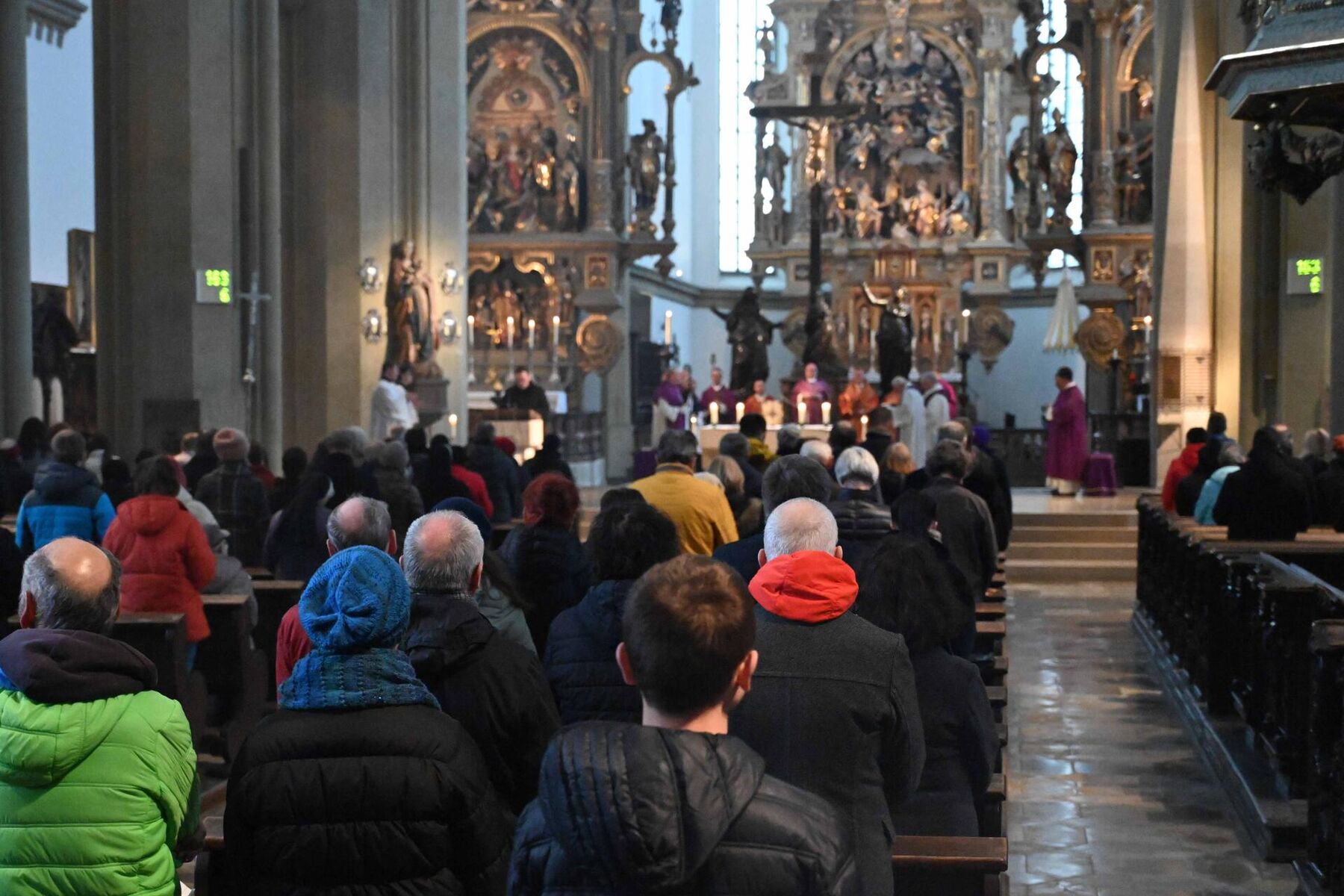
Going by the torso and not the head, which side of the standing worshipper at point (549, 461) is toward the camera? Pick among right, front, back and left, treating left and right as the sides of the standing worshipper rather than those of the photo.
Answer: back

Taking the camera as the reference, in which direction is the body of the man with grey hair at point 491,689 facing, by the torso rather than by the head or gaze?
away from the camera

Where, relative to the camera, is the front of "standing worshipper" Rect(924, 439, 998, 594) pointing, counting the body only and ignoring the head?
away from the camera

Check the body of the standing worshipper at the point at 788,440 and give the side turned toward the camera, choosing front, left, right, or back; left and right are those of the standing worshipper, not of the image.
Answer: back

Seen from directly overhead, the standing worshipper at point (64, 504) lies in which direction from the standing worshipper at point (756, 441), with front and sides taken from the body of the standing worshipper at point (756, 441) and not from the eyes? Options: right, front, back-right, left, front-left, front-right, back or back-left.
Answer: back-left

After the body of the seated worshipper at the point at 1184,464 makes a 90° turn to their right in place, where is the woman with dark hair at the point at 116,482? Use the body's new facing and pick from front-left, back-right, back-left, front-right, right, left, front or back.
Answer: back-right

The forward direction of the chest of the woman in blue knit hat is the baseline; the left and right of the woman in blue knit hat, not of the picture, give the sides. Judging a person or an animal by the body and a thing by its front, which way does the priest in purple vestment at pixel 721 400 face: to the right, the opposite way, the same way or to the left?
the opposite way

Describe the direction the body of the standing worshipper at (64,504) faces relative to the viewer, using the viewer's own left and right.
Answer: facing away from the viewer

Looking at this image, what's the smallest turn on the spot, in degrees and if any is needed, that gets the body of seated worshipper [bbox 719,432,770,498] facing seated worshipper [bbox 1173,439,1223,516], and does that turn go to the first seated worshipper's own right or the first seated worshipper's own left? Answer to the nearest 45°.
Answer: approximately 45° to the first seated worshipper's own right

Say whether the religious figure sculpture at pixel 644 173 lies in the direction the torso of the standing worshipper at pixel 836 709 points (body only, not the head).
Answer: yes

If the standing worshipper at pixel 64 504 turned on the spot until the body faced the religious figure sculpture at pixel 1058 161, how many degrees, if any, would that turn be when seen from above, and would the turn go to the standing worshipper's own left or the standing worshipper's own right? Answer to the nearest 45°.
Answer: approximately 45° to the standing worshipper's own right

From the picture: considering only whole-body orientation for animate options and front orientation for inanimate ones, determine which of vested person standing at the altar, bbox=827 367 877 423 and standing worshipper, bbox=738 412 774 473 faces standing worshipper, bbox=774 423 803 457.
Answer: vested person standing at the altar, bbox=827 367 877 423

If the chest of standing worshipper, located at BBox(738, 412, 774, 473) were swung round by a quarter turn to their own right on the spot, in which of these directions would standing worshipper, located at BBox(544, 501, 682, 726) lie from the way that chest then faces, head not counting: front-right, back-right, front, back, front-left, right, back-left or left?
right

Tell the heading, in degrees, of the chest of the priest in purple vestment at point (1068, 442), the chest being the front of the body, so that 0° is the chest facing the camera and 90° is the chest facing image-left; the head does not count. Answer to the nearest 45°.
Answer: approximately 90°

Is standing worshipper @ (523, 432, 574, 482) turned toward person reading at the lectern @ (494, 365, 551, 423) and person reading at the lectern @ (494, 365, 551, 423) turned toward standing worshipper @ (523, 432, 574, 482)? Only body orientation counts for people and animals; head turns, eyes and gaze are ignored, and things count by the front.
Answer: yes

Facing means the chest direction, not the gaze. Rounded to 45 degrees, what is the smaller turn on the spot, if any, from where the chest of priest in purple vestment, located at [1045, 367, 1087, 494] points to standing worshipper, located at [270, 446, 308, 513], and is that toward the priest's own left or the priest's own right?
approximately 90° to the priest's own left
